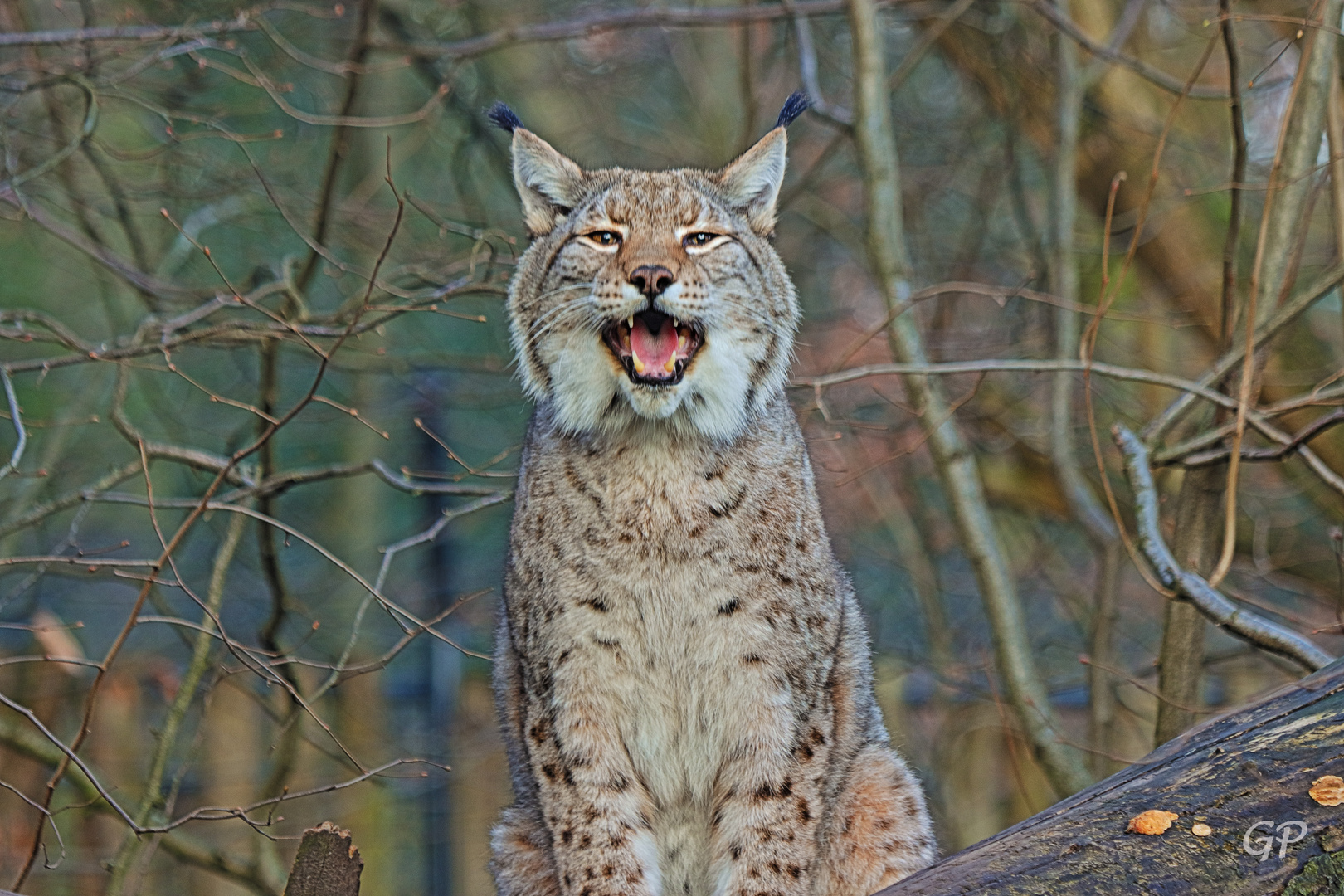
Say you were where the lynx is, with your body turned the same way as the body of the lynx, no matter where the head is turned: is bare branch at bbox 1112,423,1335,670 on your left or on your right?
on your left

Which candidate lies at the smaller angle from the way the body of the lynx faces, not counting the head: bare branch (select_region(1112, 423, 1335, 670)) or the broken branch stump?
the broken branch stump

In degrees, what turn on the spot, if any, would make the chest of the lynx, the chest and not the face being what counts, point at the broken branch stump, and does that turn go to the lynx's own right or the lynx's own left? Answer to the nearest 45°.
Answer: approximately 45° to the lynx's own right

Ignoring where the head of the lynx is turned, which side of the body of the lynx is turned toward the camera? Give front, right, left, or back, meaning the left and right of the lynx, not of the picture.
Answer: front
